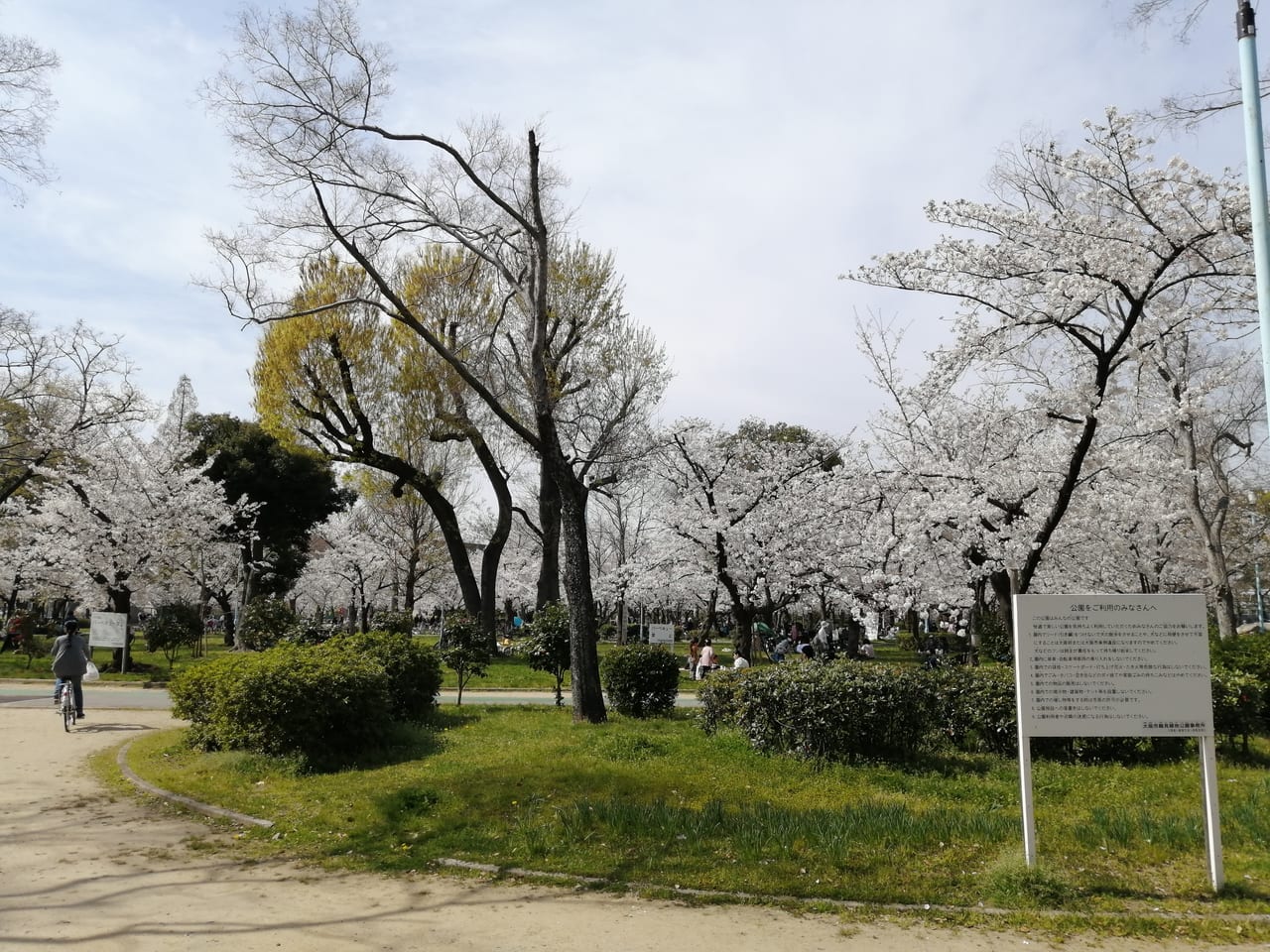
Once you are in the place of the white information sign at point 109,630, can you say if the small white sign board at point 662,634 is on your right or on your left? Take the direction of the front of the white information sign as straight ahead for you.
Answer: on your left

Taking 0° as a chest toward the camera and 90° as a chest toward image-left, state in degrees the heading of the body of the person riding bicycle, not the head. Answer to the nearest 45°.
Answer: approximately 180°

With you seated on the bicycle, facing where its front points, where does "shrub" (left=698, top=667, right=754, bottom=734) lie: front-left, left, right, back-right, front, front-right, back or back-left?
back-right

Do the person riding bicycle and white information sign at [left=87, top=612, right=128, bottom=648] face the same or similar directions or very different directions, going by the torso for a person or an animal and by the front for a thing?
very different directions

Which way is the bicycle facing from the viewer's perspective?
away from the camera

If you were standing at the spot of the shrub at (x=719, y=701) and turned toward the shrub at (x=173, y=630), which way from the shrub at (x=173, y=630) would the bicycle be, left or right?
left

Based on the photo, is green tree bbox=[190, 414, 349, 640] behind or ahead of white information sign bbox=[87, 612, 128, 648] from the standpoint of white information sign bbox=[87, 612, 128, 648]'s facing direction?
behind

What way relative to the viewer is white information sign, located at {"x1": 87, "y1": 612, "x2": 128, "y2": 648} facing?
toward the camera

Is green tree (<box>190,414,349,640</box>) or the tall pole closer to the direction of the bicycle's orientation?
the green tree

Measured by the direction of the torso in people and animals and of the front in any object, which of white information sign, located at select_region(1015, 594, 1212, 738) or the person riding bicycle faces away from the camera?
the person riding bicycle

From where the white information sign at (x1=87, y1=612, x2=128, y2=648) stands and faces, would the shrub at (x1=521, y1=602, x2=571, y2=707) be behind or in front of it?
in front

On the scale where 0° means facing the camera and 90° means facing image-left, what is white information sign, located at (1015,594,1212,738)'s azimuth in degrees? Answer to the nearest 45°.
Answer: approximately 0°

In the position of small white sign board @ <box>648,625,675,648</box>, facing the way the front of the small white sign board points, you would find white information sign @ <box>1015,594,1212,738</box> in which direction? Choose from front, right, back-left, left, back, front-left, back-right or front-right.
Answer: front
